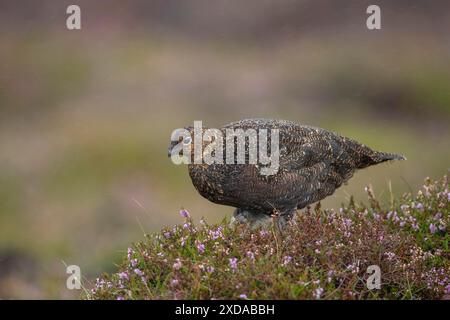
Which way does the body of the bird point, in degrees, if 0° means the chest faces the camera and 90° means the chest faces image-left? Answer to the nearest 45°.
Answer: approximately 90°
